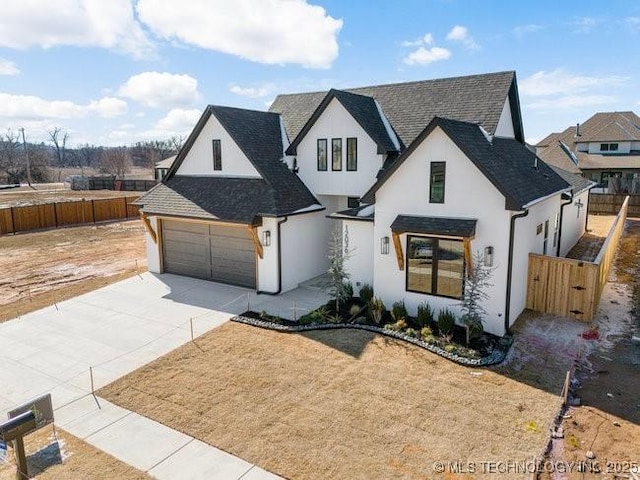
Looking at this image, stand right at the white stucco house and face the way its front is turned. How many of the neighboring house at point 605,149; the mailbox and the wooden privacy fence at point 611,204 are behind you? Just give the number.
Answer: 2

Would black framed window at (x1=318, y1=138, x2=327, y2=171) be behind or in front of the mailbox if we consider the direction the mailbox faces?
behind

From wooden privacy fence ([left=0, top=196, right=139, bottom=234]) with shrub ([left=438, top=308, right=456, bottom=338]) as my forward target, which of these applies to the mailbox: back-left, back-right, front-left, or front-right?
front-right

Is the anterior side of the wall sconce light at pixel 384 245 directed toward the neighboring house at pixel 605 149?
no

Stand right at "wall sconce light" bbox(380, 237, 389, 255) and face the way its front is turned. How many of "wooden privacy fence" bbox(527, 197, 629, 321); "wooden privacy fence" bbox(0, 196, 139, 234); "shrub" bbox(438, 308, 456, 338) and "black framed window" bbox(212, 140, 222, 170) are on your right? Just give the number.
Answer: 2

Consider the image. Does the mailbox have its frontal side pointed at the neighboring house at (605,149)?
no

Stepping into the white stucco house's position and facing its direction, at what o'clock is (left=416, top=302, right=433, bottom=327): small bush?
The small bush is roughly at 10 o'clock from the white stucco house.

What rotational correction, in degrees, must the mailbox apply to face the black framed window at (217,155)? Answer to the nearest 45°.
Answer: approximately 180°

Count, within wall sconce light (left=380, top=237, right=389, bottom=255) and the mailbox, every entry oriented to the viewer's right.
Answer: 0

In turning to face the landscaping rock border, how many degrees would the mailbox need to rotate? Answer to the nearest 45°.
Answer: approximately 135° to its left

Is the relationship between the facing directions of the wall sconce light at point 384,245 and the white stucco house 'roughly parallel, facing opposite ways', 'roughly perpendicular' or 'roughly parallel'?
roughly parallel

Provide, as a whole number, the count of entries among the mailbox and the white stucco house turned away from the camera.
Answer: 0

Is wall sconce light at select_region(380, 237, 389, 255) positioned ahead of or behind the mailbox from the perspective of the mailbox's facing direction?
behind

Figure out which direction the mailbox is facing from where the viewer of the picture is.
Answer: facing the viewer and to the left of the viewer

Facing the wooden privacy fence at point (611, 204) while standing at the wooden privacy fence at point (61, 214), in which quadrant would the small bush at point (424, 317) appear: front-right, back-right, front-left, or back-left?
front-right
